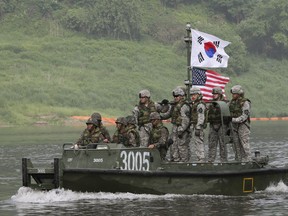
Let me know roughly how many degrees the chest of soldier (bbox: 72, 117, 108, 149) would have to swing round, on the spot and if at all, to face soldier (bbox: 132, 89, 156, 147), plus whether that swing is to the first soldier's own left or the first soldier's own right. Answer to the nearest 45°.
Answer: approximately 135° to the first soldier's own left

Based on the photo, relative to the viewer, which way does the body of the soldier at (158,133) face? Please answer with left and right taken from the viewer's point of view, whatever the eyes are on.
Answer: facing the viewer and to the left of the viewer

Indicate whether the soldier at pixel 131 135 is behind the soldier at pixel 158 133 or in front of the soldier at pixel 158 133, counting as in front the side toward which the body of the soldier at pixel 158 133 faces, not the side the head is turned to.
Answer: in front

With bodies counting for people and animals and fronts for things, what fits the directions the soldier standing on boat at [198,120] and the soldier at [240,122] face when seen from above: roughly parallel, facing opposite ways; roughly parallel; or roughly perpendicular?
roughly parallel

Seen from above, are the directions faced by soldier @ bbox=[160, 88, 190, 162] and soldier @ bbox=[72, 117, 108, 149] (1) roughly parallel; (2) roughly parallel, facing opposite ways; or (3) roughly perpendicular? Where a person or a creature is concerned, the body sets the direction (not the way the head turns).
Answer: roughly parallel

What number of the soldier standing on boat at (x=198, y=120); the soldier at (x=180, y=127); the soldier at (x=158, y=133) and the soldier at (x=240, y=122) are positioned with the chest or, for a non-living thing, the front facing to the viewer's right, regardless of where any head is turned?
0

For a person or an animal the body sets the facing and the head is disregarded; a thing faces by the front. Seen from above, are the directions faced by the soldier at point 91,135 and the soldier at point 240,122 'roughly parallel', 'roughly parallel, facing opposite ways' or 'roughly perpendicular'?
roughly parallel

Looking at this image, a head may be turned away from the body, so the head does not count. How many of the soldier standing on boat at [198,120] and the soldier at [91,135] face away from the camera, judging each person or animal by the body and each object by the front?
0

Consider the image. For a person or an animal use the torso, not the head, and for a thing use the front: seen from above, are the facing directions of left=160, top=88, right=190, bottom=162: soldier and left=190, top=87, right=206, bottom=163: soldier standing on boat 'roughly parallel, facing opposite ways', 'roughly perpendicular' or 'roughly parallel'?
roughly parallel

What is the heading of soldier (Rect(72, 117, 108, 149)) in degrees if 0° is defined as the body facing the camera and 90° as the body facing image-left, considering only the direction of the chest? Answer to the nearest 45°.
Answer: approximately 45°

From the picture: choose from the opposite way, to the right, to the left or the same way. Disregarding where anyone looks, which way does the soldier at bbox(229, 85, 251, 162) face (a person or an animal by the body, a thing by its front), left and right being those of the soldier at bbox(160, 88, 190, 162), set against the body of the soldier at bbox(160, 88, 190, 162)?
the same way

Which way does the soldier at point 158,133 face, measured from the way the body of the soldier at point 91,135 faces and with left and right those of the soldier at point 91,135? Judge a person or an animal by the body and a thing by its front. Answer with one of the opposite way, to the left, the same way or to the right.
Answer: the same way

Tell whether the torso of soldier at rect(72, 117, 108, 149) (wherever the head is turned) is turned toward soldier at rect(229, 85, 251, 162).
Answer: no

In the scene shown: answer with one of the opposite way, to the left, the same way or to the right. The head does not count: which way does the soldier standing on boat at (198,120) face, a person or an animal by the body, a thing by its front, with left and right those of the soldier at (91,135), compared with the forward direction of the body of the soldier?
the same way

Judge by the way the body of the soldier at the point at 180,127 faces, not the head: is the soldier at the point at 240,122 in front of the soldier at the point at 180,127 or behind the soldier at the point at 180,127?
behind

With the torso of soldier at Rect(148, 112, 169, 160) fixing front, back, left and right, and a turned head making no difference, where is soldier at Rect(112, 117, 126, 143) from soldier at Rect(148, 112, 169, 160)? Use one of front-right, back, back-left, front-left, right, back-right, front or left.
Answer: front-right
